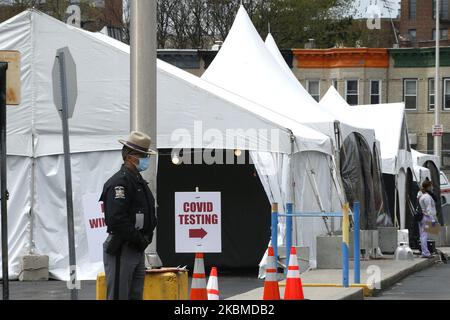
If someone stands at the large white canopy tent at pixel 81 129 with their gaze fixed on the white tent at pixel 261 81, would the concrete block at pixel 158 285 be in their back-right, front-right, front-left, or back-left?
back-right

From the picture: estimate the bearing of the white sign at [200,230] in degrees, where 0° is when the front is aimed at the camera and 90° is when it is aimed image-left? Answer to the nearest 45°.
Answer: approximately 0°

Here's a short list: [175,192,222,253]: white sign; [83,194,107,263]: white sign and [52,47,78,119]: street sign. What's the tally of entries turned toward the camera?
2

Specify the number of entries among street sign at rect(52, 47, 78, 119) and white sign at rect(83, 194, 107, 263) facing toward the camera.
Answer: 1

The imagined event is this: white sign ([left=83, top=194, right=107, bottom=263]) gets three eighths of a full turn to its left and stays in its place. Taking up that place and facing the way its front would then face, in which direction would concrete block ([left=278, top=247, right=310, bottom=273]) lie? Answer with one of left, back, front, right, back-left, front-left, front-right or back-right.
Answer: front

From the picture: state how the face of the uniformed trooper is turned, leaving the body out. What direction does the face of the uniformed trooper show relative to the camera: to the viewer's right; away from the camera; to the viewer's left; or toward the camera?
to the viewer's right

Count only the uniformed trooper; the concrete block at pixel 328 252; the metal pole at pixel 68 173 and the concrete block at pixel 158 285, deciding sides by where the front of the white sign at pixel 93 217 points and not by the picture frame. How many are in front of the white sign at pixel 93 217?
3

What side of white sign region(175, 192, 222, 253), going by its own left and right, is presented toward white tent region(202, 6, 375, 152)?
back
